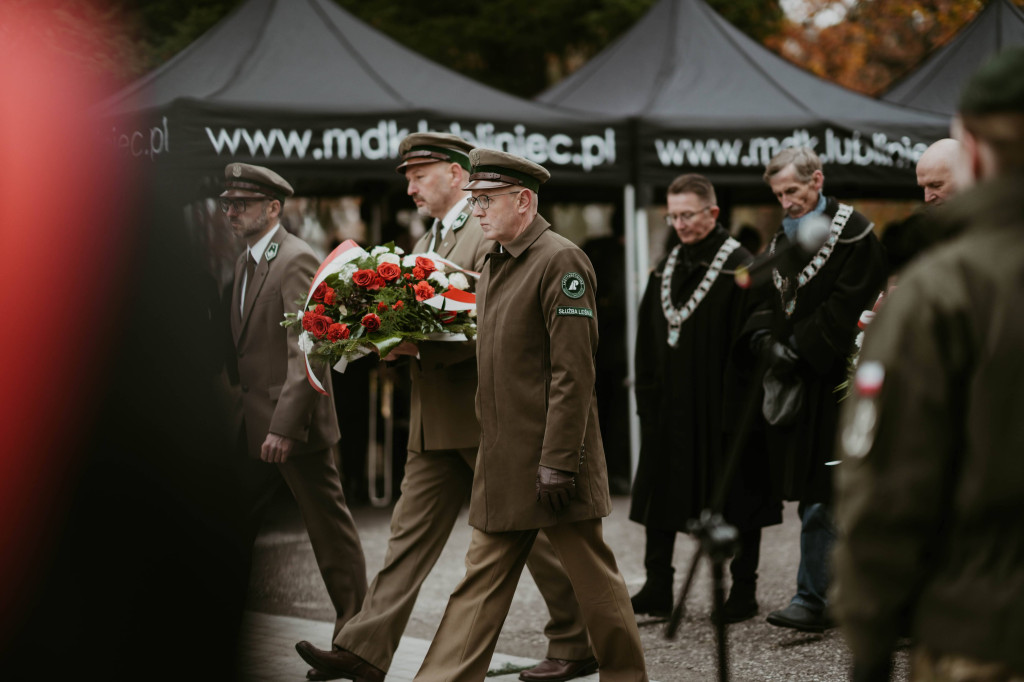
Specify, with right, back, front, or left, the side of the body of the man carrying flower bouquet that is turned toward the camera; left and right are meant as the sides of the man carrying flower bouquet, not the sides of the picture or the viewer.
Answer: left

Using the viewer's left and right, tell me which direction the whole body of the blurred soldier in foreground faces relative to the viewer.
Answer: facing away from the viewer and to the left of the viewer

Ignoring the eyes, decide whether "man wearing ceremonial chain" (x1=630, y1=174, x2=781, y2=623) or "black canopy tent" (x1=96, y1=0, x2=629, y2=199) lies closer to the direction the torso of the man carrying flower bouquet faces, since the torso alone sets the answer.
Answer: the black canopy tent

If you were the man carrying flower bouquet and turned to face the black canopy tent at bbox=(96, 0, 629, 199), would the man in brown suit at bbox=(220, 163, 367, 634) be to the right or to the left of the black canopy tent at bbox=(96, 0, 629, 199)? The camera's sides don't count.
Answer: left

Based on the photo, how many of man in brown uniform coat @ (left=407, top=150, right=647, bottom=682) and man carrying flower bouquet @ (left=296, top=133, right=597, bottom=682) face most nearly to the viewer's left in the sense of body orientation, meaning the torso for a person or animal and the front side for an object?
2

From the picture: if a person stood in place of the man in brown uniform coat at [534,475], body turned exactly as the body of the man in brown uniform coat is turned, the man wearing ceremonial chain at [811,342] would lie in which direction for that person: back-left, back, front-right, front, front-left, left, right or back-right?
back-right

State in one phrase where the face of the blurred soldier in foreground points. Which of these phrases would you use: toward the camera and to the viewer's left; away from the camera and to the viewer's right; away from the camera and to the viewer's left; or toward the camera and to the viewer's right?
away from the camera and to the viewer's left

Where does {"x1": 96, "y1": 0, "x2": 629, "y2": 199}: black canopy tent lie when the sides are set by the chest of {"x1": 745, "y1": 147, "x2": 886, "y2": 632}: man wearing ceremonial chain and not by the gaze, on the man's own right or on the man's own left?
on the man's own right

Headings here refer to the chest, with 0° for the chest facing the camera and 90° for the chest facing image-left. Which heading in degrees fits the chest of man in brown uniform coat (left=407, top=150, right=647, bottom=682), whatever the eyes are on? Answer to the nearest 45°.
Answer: approximately 90°

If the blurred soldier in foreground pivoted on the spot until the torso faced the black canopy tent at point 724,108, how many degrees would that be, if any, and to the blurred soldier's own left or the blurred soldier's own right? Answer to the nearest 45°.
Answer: approximately 45° to the blurred soldier's own right

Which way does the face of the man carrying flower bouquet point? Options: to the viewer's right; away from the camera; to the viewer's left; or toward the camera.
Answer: to the viewer's left
